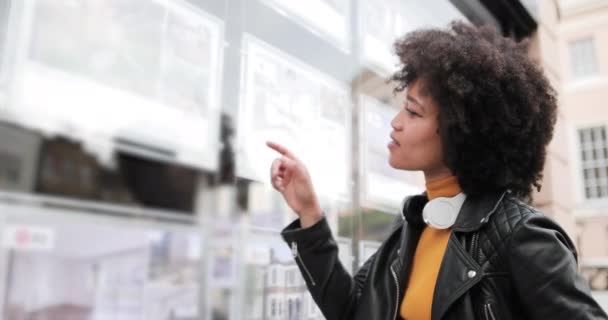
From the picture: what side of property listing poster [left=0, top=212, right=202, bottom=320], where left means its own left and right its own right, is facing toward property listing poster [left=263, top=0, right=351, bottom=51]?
left

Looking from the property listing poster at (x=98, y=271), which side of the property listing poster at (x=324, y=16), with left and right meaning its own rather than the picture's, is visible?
right

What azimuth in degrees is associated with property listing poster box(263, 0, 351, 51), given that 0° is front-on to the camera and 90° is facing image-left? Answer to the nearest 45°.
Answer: approximately 315°

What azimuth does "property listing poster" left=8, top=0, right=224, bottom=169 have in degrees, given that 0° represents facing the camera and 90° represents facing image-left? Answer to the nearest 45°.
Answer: approximately 315°

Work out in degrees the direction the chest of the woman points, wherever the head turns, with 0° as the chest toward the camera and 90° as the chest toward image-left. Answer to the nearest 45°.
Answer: approximately 45°

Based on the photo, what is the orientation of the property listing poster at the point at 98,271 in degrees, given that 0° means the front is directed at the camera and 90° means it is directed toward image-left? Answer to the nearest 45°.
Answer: approximately 315°
